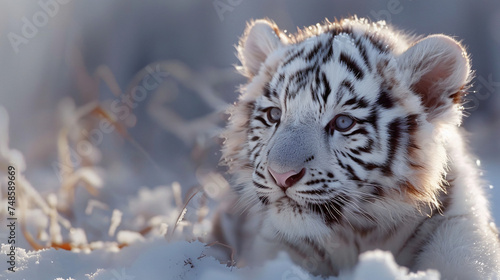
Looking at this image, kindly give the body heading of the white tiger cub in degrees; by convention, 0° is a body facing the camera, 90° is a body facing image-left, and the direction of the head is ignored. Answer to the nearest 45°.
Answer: approximately 45°
